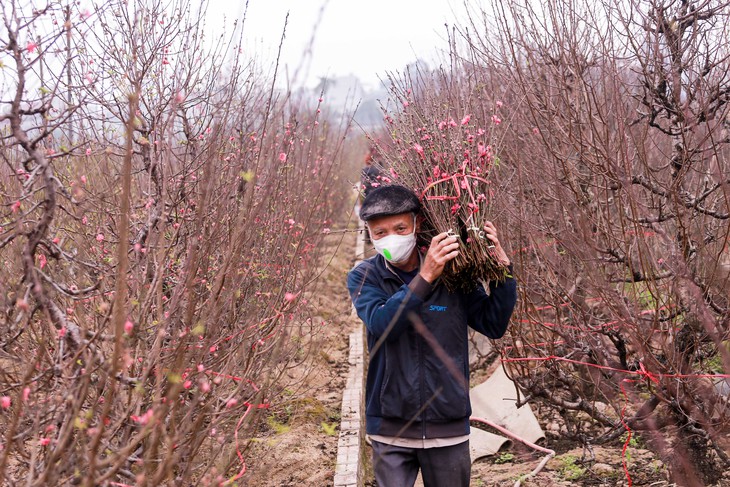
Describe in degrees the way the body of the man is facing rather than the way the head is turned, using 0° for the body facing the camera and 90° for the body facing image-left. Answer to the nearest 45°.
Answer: approximately 0°
